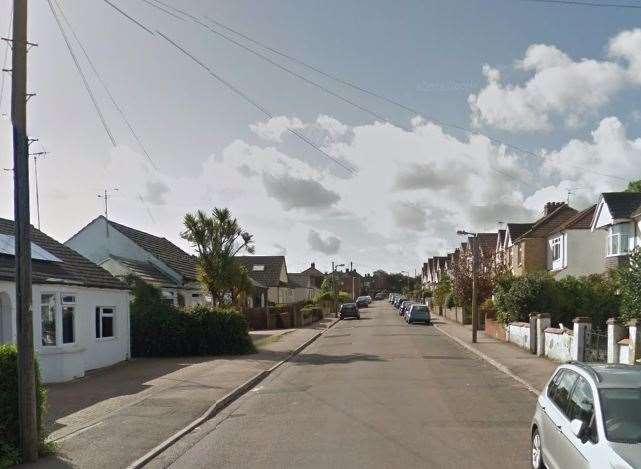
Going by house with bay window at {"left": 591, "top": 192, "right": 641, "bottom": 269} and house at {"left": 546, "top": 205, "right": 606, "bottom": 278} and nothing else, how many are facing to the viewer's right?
0

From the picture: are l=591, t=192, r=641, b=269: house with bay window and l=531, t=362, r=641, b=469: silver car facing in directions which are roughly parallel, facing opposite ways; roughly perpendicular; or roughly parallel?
roughly perpendicular

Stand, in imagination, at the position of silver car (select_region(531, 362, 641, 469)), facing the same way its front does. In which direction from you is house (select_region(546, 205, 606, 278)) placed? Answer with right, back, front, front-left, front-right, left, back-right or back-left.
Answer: back-left

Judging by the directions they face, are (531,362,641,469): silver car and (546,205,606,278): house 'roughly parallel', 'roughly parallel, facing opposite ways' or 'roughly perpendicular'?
roughly perpendicular

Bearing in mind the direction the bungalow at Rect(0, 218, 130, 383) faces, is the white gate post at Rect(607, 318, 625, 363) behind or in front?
in front

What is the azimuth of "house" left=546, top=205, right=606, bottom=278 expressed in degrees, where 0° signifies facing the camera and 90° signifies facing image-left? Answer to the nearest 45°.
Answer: approximately 45°

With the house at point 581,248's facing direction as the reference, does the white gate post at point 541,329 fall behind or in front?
in front

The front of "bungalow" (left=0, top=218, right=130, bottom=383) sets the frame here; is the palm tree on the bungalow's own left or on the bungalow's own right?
on the bungalow's own left

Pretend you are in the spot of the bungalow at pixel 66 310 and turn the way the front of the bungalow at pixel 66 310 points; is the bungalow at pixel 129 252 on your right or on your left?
on your left

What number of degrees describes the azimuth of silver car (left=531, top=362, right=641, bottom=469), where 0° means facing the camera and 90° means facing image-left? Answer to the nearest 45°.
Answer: approximately 315°
